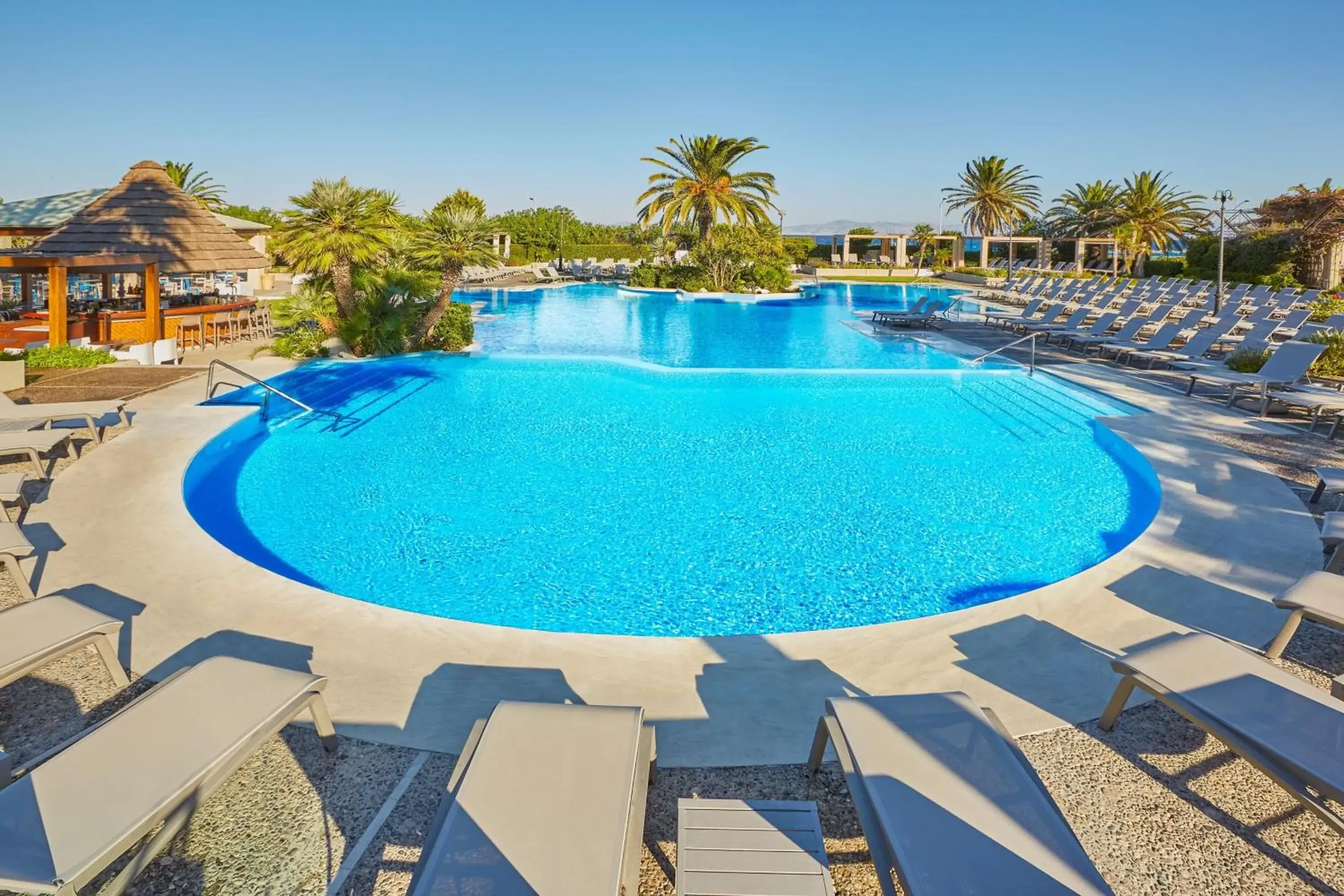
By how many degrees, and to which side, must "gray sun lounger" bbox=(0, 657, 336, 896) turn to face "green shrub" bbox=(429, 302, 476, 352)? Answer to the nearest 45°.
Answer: approximately 45° to its left

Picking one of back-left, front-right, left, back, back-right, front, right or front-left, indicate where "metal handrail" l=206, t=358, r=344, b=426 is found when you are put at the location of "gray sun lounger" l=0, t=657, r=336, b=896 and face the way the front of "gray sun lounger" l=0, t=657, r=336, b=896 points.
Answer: front-left

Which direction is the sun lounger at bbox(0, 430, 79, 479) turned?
to the viewer's right

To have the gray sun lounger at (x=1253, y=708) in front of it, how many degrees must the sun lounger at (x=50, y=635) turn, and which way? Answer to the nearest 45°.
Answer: approximately 90° to its right

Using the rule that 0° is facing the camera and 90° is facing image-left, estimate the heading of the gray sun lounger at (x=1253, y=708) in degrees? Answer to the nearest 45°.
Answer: approximately 135°

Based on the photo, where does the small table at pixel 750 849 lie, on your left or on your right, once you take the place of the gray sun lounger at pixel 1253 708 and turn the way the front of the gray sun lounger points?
on your left

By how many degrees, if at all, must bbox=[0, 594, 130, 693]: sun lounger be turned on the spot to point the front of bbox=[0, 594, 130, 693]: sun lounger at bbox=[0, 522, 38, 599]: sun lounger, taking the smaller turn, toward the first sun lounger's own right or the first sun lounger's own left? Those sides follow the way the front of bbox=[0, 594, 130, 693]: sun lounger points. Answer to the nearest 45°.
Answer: approximately 45° to the first sun lounger's own left
